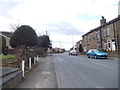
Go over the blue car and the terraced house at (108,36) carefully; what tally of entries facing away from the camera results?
0

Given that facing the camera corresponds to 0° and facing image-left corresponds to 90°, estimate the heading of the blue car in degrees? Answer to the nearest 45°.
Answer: approximately 315°

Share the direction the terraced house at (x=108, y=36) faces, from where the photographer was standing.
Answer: facing the viewer and to the left of the viewer

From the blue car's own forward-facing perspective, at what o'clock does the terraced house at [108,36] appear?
The terraced house is roughly at 8 o'clock from the blue car.

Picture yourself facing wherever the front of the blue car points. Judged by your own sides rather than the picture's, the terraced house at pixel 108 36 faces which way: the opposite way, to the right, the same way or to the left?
to the right

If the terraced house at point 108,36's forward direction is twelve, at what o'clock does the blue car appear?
The blue car is roughly at 11 o'clock from the terraced house.
